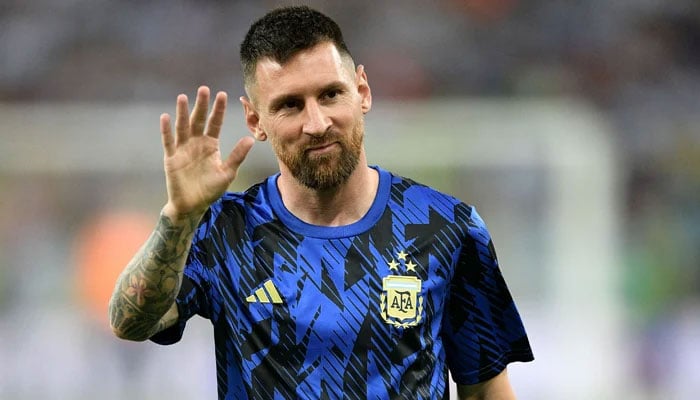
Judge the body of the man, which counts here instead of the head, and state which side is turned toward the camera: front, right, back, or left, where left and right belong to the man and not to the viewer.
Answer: front
